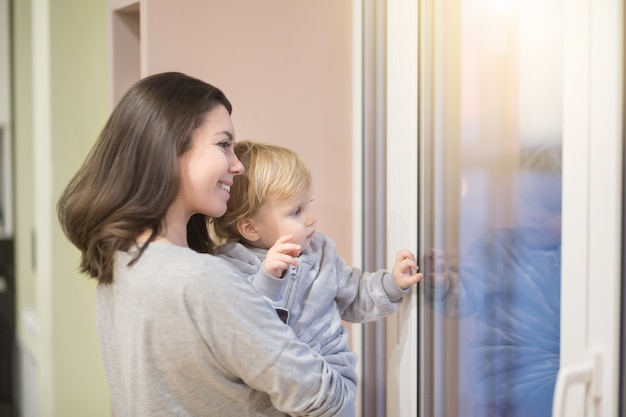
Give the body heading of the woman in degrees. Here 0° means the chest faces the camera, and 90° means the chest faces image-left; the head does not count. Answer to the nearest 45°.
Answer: approximately 225°

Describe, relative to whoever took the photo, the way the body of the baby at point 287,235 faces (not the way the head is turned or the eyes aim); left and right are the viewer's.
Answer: facing the viewer and to the right of the viewer

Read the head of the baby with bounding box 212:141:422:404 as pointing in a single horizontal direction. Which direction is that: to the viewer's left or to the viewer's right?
to the viewer's right

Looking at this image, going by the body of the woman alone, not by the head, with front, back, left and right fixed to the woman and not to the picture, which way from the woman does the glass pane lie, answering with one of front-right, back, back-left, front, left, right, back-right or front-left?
front-right

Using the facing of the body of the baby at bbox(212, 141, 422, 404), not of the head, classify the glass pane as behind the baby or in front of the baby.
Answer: in front
